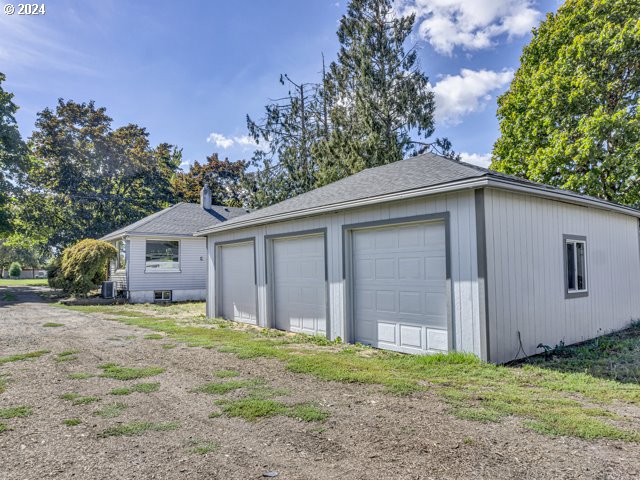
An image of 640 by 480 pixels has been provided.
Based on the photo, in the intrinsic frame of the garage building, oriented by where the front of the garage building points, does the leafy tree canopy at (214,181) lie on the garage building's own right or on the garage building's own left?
on the garage building's own right

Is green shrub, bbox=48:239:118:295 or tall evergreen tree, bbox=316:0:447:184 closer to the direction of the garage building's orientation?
the green shrub

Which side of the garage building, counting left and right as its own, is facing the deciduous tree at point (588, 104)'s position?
back

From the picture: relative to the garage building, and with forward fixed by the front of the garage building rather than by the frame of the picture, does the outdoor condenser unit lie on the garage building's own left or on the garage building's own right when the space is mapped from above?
on the garage building's own right

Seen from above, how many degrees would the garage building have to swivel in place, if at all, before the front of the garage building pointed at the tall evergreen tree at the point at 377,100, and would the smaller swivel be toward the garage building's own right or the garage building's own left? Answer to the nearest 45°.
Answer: approximately 135° to the garage building's own right

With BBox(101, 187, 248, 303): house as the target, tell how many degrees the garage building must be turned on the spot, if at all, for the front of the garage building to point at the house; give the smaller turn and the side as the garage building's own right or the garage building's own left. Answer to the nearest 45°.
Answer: approximately 90° to the garage building's own right

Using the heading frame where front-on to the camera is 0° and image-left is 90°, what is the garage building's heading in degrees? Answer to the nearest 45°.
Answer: approximately 45°

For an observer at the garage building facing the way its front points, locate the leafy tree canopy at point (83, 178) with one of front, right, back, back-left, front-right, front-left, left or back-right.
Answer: right

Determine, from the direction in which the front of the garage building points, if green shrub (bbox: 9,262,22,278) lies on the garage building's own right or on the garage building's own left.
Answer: on the garage building's own right

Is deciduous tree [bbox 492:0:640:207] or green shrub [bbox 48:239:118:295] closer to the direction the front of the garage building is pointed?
the green shrub

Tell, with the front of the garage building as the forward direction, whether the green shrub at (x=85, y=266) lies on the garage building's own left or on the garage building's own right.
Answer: on the garage building's own right
